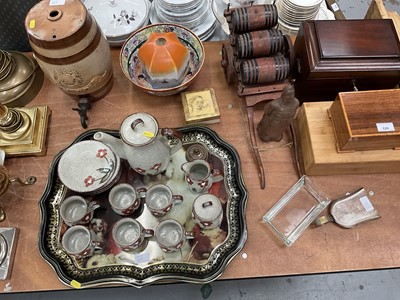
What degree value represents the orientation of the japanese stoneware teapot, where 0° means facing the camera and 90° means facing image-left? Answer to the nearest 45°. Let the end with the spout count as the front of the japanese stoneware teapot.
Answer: approximately 90°

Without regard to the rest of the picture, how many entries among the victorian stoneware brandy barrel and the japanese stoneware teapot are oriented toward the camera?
1

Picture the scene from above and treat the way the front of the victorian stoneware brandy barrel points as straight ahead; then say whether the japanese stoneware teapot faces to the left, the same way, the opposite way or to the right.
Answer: to the right
